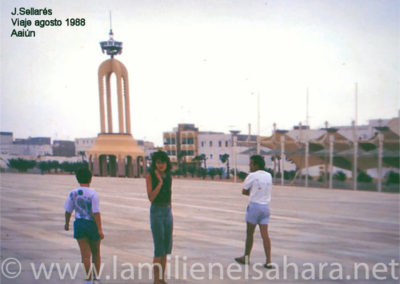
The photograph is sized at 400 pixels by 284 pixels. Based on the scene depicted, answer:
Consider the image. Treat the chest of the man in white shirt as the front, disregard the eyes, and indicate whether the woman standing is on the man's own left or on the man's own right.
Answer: on the man's own left

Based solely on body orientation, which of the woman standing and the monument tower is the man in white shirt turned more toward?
the monument tower

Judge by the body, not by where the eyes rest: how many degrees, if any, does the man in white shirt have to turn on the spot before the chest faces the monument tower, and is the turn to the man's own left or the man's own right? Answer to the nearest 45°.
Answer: approximately 45° to the man's own right

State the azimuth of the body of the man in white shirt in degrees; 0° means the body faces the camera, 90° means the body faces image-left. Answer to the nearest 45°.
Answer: approximately 135°
